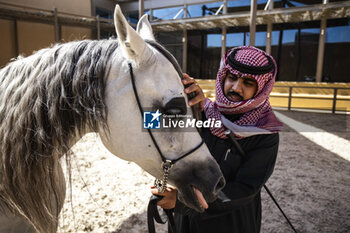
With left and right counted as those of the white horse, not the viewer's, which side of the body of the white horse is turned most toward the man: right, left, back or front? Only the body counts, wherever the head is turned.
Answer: front

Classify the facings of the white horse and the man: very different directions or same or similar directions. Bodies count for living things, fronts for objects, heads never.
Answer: very different directions

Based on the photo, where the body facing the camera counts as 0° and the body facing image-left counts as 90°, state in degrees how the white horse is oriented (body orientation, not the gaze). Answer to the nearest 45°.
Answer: approximately 270°

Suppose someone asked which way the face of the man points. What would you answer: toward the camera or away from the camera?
toward the camera

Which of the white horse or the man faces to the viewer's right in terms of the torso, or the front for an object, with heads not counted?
the white horse

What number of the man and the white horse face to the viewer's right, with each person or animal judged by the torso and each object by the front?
1

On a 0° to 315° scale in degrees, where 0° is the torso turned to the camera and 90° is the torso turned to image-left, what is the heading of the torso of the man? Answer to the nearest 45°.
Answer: approximately 45°
